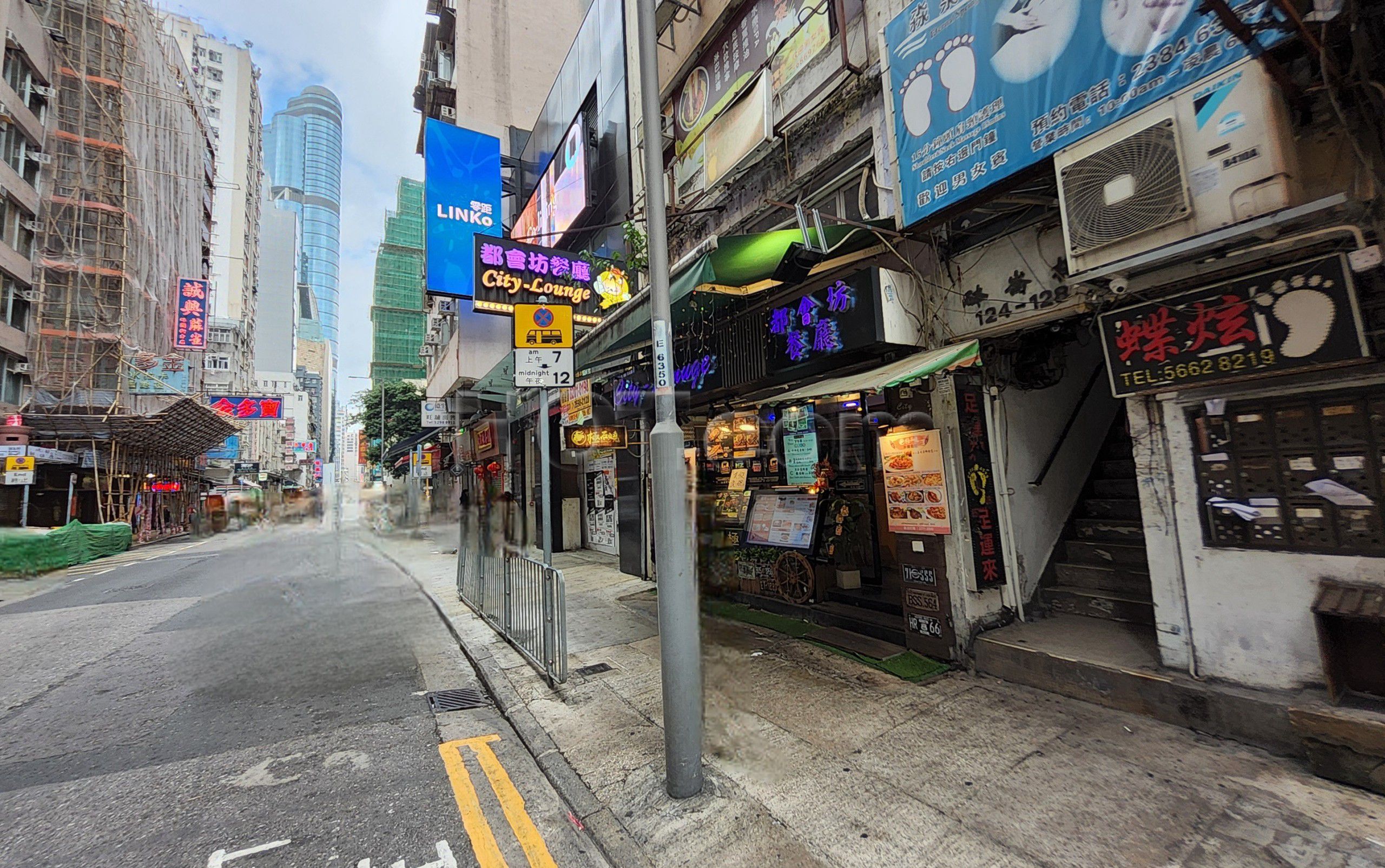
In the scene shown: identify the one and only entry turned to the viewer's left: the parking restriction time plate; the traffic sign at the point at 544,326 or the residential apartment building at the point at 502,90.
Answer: the residential apartment building

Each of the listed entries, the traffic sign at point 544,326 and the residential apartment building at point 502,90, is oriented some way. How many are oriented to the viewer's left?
1

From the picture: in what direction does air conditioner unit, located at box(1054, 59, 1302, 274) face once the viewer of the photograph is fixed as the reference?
facing the viewer and to the left of the viewer

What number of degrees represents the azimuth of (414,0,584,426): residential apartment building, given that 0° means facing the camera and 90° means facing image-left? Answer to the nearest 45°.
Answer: approximately 90°

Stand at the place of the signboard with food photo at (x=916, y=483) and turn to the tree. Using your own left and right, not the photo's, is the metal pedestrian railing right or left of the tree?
left

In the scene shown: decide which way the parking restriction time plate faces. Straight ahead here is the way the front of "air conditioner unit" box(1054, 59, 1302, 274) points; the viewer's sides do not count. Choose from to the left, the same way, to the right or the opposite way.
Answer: to the left

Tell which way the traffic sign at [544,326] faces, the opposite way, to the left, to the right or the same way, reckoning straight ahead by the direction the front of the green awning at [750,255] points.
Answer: to the left
